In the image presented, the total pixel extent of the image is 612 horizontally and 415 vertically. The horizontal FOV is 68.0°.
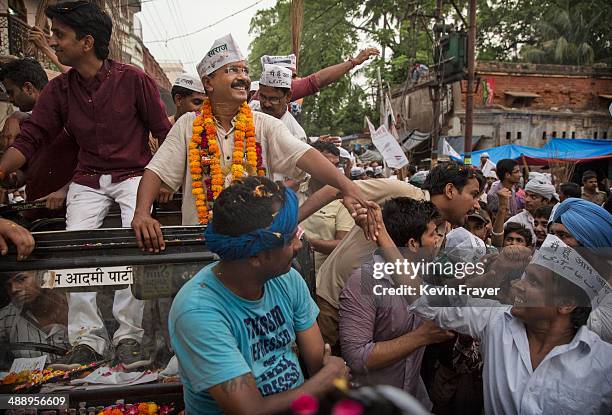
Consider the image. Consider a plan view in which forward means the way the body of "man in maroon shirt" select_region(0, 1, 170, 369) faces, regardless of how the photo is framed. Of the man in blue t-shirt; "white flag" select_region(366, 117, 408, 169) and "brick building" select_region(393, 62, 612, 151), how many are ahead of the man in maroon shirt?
1

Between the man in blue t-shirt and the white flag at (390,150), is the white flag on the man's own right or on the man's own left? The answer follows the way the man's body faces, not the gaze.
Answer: on the man's own left

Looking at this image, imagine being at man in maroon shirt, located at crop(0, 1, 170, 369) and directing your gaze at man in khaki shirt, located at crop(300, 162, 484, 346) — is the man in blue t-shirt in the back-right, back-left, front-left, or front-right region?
front-right

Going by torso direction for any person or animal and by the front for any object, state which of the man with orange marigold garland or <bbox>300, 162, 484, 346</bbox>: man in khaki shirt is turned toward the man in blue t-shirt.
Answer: the man with orange marigold garland

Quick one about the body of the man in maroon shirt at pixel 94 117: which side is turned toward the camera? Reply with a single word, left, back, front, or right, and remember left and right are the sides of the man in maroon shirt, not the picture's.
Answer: front

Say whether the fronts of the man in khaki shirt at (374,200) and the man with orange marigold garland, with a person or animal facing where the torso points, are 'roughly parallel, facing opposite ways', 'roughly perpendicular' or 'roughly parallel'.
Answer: roughly perpendicular

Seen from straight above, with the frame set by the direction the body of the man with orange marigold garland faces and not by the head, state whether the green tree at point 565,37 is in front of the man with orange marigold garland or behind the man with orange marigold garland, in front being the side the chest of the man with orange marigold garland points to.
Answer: behind

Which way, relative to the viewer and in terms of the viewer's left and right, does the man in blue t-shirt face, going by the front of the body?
facing the viewer and to the right of the viewer

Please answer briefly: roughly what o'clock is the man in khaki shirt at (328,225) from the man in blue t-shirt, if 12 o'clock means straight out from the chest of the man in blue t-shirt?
The man in khaki shirt is roughly at 8 o'clock from the man in blue t-shirt.
